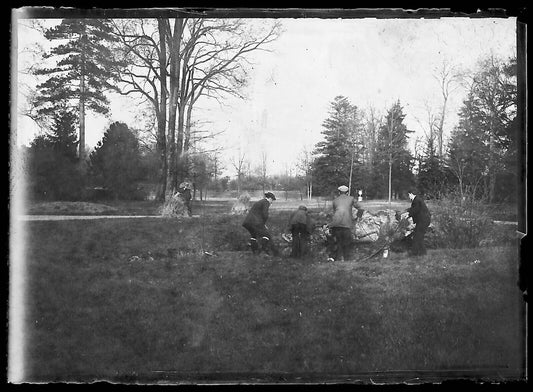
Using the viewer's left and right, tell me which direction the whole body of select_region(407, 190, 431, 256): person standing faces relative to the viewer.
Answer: facing to the left of the viewer

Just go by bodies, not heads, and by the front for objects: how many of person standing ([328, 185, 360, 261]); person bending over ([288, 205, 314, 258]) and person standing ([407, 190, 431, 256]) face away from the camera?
2

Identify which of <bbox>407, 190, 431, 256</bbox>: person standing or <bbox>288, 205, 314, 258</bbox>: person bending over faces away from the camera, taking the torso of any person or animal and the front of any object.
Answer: <bbox>288, 205, 314, 258</bbox>: person bending over

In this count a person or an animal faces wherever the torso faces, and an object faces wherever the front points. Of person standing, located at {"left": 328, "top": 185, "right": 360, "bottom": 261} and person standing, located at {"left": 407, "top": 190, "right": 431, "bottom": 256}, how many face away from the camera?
1

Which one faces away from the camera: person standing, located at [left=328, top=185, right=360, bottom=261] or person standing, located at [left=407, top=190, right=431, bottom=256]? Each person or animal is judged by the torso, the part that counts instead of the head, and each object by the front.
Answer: person standing, located at [left=328, top=185, right=360, bottom=261]

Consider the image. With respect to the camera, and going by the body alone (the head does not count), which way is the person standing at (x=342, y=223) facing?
away from the camera

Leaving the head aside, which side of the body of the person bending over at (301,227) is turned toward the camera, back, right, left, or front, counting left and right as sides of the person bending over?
back

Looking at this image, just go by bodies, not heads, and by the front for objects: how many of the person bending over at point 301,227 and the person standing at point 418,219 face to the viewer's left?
1
